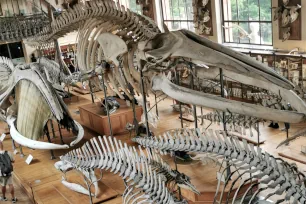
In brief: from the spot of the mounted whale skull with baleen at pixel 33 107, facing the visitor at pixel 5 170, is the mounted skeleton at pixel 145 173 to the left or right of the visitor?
left

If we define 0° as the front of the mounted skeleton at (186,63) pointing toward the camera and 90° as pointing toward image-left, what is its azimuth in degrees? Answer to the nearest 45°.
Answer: approximately 315°
